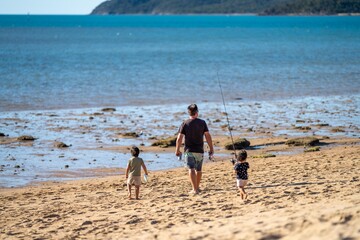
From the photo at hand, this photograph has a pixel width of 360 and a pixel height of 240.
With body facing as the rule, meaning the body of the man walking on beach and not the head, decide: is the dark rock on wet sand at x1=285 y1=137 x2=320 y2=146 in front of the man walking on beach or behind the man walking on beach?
in front

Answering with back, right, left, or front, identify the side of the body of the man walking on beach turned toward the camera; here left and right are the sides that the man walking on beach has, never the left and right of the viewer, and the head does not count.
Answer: back

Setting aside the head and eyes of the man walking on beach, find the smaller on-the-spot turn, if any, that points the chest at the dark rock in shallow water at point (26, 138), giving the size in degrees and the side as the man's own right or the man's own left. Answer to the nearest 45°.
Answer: approximately 45° to the man's own left

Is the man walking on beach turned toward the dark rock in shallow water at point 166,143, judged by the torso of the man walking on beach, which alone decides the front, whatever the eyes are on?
yes

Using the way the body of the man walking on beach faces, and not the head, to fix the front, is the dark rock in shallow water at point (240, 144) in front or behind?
in front

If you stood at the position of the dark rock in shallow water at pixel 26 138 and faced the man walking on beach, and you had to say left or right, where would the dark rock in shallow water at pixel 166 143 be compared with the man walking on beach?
left
